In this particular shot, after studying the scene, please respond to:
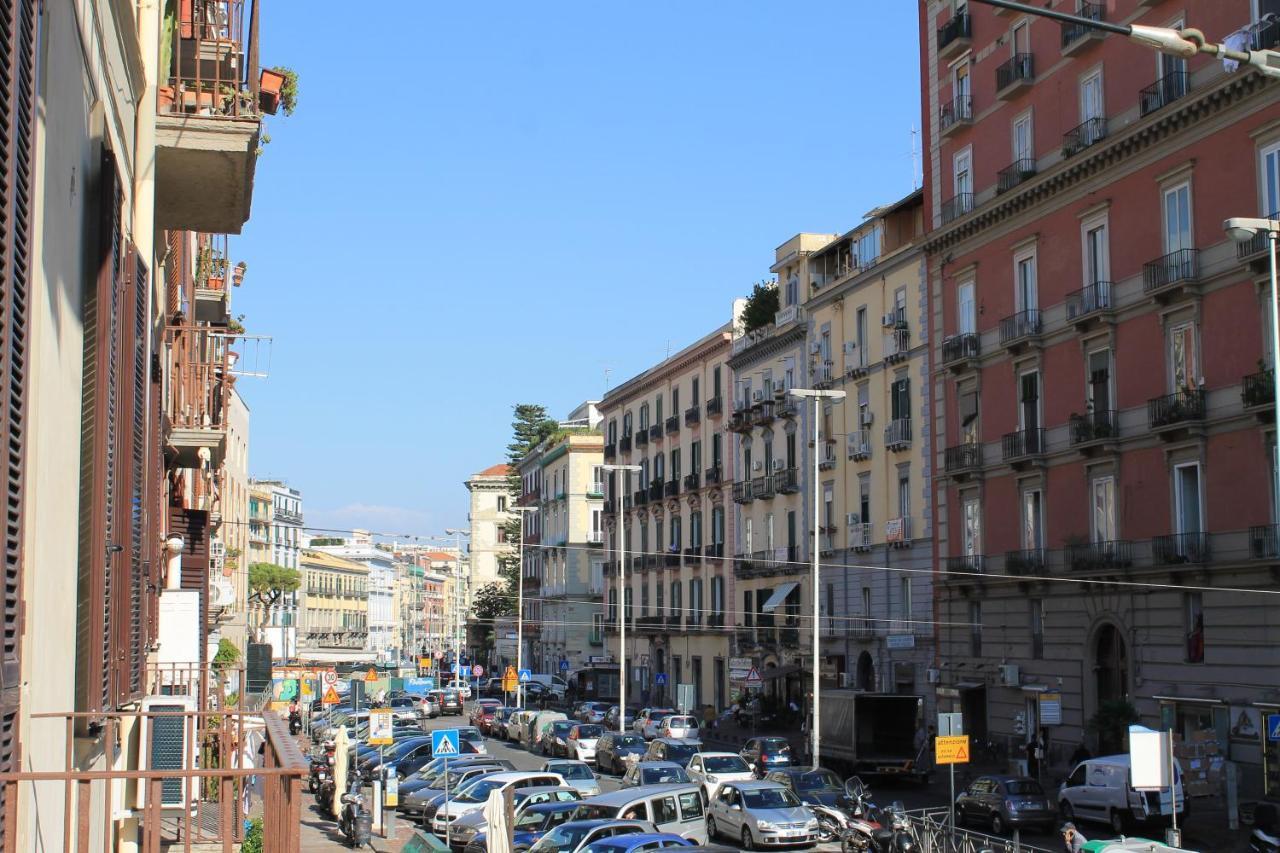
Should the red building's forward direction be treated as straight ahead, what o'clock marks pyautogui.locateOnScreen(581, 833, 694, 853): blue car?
The blue car is roughly at 11 o'clock from the red building.

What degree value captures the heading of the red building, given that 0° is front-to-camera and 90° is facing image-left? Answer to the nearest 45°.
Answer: approximately 45°

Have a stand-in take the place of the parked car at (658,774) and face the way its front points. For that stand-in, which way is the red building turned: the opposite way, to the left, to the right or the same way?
to the right

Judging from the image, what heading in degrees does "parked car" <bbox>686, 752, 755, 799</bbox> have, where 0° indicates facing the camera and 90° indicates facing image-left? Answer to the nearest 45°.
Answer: approximately 315°

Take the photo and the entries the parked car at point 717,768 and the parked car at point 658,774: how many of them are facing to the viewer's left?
0

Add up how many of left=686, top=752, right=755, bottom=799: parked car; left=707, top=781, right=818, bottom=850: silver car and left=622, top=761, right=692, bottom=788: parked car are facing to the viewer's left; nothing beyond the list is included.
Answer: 0

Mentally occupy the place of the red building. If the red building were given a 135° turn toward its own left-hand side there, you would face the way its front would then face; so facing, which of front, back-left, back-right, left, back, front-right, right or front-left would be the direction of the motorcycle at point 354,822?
back-right

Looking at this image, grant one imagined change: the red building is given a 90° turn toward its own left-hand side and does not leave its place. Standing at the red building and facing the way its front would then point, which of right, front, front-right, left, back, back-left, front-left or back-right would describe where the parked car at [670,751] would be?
back-right

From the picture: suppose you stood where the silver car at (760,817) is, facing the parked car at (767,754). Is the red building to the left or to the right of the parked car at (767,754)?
right

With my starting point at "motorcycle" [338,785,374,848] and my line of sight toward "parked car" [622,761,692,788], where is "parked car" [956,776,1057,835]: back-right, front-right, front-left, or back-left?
front-right

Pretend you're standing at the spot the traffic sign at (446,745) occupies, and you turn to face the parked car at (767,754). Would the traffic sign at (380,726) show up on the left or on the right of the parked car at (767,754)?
left

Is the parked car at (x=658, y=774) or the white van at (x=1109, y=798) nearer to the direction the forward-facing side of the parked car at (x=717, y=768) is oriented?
the white van

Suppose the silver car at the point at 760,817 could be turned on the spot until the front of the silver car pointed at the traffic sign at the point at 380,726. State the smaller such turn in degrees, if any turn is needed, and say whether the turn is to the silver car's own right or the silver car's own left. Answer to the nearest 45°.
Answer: approximately 180°

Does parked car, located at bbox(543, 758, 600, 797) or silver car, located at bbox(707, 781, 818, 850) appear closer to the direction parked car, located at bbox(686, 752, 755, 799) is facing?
the silver car

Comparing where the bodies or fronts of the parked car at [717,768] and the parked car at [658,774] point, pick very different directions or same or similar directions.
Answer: same or similar directions

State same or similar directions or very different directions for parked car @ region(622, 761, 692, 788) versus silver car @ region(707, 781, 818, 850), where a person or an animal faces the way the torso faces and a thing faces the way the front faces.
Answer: same or similar directions
